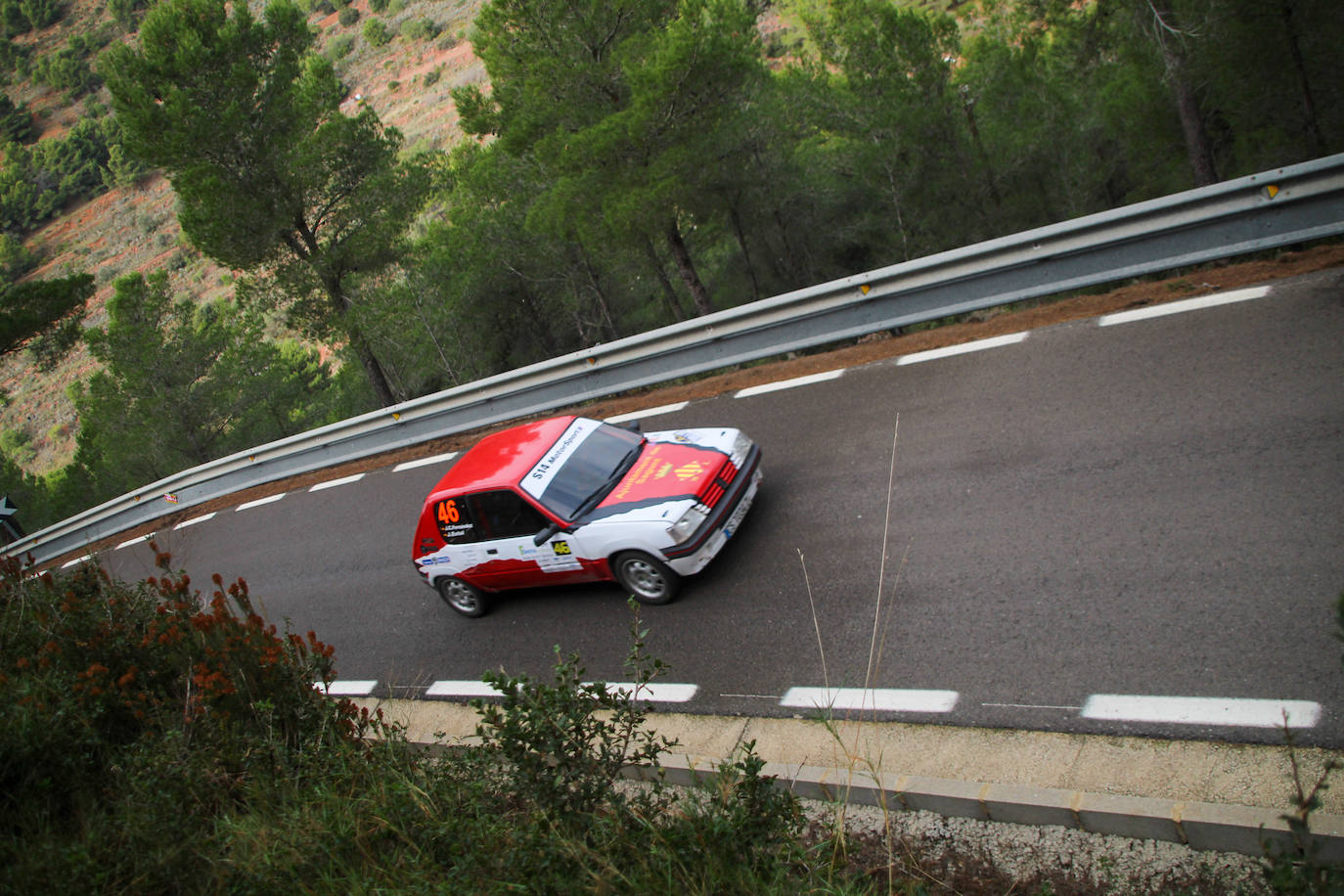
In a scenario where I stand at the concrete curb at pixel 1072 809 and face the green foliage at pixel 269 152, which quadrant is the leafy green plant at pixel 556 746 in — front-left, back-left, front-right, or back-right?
front-left

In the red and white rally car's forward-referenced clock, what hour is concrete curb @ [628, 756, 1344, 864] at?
The concrete curb is roughly at 1 o'clock from the red and white rally car.

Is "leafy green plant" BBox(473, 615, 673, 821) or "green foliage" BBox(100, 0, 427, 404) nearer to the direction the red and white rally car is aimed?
the leafy green plant

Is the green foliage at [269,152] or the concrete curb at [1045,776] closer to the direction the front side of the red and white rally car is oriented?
the concrete curb

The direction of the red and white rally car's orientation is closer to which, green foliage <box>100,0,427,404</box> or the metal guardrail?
the metal guardrail

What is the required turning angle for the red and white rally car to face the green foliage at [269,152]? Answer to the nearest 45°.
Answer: approximately 135° to its left

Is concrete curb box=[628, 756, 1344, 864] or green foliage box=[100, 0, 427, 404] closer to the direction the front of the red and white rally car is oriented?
the concrete curb

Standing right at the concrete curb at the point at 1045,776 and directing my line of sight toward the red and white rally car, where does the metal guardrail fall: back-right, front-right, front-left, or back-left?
front-right

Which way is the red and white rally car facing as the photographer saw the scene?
facing the viewer and to the right of the viewer

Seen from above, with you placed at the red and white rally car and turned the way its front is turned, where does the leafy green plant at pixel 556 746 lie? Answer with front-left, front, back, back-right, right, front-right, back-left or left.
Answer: front-right
